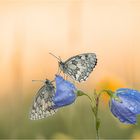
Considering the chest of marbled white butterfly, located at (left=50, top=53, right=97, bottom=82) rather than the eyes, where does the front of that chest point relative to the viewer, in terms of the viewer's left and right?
facing to the left of the viewer
